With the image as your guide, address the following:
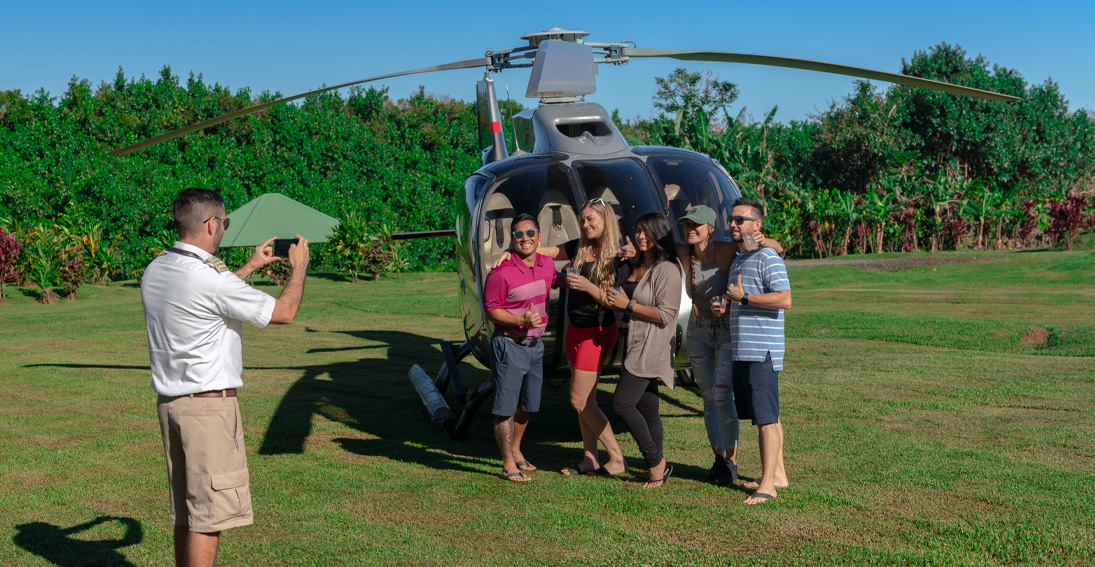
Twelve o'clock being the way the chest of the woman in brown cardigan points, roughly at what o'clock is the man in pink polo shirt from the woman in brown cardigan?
The man in pink polo shirt is roughly at 2 o'clock from the woman in brown cardigan.

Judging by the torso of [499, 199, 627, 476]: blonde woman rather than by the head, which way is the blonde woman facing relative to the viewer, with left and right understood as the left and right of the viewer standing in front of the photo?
facing the viewer and to the left of the viewer

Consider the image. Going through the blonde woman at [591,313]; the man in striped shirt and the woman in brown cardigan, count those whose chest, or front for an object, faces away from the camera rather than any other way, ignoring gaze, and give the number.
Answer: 0

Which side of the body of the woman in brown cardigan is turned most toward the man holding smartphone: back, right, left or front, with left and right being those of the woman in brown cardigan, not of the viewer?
front

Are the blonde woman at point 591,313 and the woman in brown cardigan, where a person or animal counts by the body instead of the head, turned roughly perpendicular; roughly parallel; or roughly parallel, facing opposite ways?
roughly parallel

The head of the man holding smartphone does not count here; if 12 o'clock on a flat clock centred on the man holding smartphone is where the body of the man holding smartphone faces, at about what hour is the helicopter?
The helicopter is roughly at 12 o'clock from the man holding smartphone.

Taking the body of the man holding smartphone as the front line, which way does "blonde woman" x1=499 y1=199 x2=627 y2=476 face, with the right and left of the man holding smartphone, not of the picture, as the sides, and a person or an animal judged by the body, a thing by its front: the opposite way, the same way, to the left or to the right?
the opposite way

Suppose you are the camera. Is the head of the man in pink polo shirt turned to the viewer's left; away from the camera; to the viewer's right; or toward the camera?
toward the camera

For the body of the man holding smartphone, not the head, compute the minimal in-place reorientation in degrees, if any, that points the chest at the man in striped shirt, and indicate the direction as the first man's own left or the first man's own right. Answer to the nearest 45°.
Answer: approximately 45° to the first man's own right

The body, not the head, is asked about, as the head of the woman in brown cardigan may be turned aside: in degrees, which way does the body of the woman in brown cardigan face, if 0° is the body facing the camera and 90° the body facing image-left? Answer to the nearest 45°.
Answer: approximately 45°

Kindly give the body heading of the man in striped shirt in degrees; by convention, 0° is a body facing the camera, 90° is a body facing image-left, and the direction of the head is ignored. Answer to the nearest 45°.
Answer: approximately 45°

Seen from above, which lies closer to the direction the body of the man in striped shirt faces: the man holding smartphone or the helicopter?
the man holding smartphone

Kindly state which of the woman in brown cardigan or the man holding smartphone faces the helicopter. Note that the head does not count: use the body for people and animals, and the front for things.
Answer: the man holding smartphone

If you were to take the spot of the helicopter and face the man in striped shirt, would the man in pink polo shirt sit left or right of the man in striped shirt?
right

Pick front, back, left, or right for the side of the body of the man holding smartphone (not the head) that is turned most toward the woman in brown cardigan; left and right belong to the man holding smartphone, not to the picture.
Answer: front
